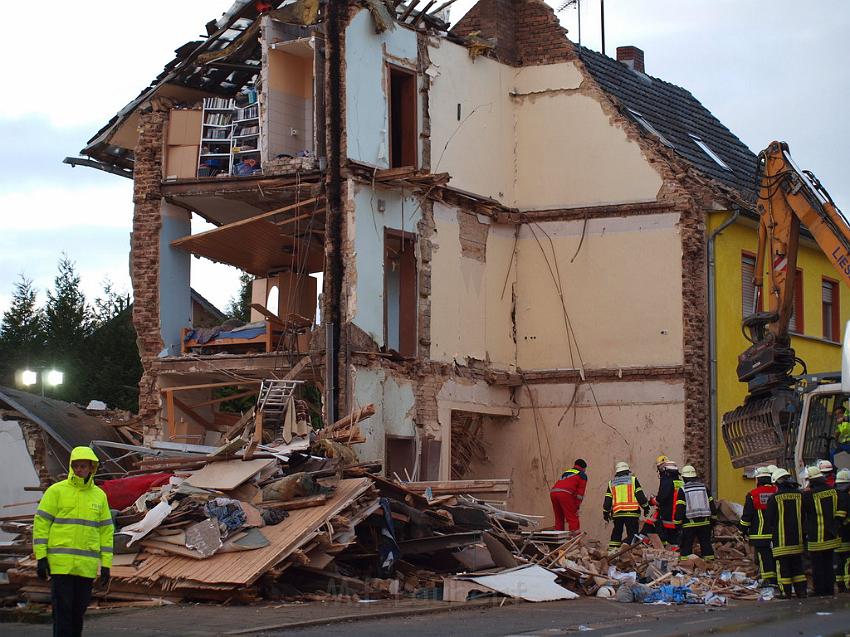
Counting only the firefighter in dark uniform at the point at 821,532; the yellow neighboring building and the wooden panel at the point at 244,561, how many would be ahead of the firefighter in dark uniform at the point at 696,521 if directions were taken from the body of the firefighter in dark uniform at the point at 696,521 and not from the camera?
1

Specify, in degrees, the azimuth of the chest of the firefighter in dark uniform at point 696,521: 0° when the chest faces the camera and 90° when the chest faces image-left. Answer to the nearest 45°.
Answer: approximately 180°

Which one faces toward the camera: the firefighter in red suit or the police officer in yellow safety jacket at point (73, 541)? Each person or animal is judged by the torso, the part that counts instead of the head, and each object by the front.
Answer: the police officer in yellow safety jacket

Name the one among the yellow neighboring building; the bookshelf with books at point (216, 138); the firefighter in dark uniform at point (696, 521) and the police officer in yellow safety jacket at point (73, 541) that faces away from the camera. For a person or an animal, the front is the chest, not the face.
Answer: the firefighter in dark uniform

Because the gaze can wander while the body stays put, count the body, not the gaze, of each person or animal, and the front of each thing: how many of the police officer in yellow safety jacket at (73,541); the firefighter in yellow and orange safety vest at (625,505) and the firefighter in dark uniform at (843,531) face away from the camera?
2

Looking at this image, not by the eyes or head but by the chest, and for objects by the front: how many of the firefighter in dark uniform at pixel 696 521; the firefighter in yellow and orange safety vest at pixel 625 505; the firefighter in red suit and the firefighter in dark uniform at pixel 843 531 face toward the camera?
0

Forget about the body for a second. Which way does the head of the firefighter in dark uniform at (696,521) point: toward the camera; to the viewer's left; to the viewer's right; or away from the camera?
away from the camera

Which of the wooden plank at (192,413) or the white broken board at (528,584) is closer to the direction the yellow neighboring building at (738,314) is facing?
the white broken board

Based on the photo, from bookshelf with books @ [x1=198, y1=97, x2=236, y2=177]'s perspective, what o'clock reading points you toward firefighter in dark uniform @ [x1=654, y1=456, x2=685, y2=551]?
The firefighter in dark uniform is roughly at 10 o'clock from the bookshelf with books.

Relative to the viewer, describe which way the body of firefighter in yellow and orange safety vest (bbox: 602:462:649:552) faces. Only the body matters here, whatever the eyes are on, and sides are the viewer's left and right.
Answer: facing away from the viewer

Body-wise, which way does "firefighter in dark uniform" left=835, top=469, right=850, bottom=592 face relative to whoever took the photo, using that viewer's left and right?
facing away from the viewer

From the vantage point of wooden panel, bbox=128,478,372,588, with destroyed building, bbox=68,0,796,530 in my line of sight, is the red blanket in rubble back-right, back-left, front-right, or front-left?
front-left

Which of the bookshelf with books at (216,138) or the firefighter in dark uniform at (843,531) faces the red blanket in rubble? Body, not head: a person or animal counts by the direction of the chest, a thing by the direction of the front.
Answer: the bookshelf with books

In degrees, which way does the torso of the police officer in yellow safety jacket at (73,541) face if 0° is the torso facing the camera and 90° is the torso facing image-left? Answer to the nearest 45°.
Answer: approximately 0°
